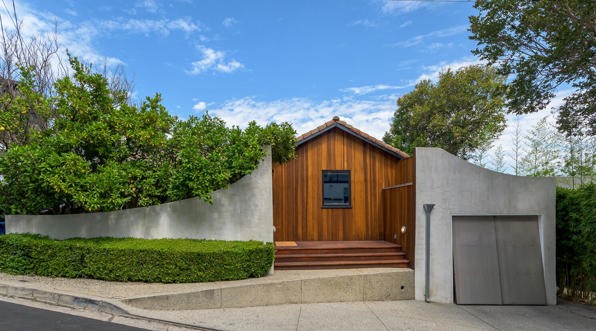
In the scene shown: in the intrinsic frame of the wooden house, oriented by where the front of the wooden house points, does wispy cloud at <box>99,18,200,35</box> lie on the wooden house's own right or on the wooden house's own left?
on the wooden house's own right

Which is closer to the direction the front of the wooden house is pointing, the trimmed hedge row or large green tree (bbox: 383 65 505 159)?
the trimmed hedge row

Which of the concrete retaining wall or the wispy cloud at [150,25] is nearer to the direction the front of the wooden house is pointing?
the concrete retaining wall

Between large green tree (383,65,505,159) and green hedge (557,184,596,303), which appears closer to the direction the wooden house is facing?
the green hedge

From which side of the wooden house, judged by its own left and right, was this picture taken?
front

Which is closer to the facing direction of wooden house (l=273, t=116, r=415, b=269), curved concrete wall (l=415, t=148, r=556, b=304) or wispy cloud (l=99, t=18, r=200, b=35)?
the curved concrete wall

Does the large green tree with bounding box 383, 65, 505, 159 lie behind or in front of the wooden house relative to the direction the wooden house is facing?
behind

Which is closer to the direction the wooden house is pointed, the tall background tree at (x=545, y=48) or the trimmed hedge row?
the trimmed hedge row
